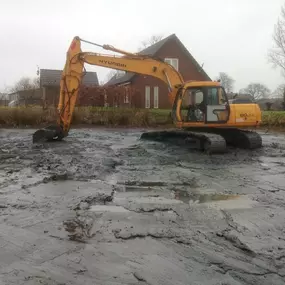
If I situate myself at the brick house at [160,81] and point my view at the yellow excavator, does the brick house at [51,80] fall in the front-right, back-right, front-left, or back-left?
back-right

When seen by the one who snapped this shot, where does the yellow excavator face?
facing to the left of the viewer

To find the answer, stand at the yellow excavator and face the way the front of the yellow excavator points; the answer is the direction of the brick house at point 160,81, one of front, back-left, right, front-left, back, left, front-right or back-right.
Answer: right

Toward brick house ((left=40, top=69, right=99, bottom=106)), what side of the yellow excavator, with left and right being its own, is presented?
right

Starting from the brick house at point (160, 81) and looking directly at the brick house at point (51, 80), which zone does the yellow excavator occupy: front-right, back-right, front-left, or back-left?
back-left
